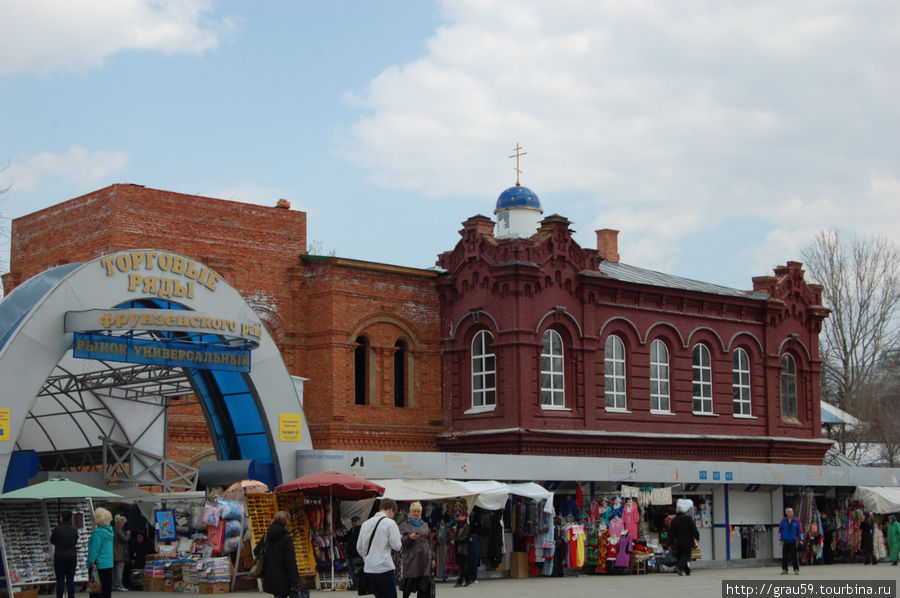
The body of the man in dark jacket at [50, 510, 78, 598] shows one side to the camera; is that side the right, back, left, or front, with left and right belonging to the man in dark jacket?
back

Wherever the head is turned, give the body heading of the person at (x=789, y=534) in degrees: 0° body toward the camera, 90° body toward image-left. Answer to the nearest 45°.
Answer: approximately 0°

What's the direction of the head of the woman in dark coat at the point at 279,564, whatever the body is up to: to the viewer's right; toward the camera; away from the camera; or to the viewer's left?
away from the camera

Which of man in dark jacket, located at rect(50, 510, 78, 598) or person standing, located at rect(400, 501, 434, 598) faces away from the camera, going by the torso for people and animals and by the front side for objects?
the man in dark jacket

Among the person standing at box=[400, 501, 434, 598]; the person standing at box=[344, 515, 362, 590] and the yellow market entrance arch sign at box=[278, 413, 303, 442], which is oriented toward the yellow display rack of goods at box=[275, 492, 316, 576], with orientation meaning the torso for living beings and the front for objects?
the yellow market entrance arch sign

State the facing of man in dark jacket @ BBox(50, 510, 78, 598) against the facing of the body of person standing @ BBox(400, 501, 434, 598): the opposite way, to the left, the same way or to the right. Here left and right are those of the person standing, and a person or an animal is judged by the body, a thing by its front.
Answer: the opposite way

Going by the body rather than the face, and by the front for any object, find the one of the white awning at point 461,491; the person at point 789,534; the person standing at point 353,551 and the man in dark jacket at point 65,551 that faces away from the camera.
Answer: the man in dark jacket
